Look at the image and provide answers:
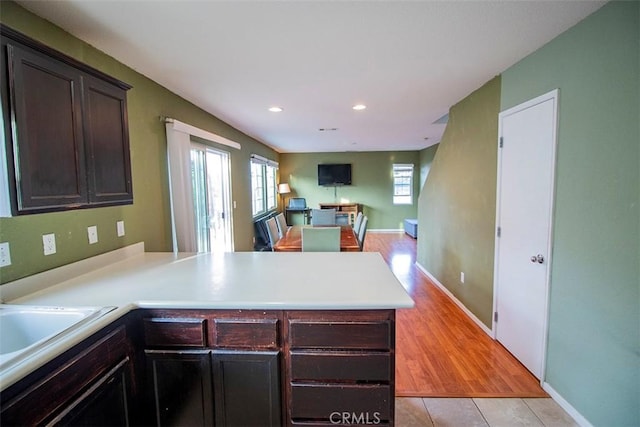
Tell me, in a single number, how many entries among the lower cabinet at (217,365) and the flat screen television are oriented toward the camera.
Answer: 2

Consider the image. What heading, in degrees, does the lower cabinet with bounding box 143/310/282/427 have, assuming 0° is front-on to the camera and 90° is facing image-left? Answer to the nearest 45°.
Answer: approximately 0°

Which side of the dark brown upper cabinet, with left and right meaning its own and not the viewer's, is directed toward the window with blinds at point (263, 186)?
left

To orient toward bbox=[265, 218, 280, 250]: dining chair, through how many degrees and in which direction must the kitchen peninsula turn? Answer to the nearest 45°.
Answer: approximately 180°

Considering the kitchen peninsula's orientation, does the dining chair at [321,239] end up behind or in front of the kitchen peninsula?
behind

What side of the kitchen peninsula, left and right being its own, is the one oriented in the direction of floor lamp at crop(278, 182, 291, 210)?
back

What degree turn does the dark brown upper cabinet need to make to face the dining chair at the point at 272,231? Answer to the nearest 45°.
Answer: approximately 90° to its left

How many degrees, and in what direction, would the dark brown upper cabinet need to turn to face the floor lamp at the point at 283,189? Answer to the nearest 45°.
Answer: approximately 90° to its left

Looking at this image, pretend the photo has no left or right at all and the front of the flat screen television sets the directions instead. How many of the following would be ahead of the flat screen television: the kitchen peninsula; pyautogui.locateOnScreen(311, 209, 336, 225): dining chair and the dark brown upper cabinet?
3

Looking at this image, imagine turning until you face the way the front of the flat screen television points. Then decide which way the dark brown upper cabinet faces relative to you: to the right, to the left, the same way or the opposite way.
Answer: to the left

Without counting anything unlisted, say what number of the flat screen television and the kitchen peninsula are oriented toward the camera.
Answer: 2
